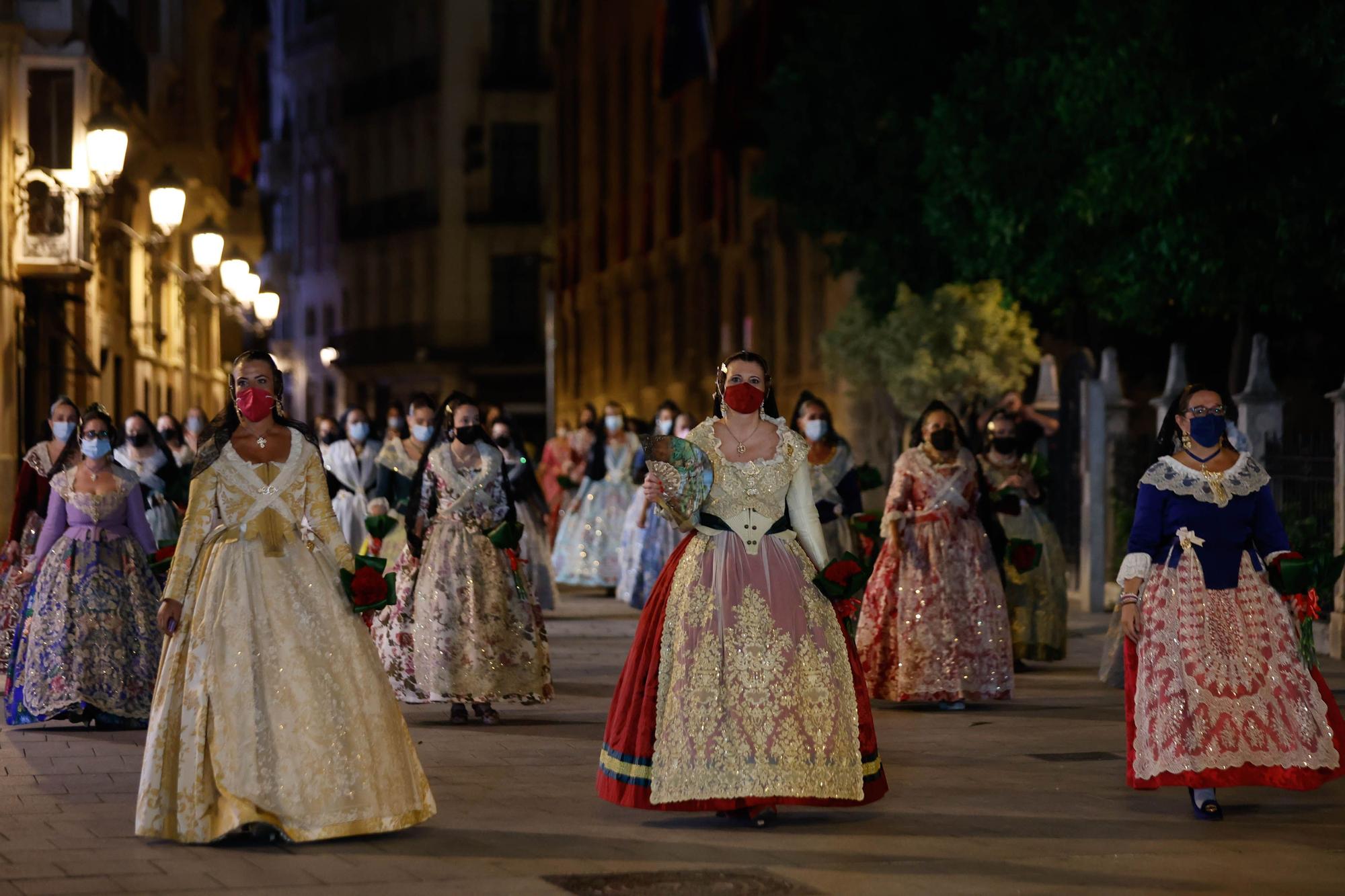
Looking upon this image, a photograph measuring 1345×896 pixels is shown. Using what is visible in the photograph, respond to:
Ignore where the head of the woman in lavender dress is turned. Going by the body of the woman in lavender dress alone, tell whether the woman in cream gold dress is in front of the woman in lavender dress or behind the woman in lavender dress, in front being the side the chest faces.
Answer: in front

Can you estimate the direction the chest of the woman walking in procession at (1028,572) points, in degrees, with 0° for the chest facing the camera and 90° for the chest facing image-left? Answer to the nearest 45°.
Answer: approximately 0°

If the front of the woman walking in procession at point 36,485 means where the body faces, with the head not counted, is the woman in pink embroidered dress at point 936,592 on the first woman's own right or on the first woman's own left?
on the first woman's own left

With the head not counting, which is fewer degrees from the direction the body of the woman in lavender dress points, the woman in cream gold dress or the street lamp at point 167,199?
the woman in cream gold dress

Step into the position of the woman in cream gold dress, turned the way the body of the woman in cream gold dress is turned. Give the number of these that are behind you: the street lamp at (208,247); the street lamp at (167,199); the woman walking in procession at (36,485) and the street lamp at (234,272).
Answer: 4

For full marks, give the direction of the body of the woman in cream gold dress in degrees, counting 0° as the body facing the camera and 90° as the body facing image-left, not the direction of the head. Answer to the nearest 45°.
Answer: approximately 0°

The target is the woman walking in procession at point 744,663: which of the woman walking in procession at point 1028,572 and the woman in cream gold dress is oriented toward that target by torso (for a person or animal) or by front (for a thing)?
the woman walking in procession at point 1028,572

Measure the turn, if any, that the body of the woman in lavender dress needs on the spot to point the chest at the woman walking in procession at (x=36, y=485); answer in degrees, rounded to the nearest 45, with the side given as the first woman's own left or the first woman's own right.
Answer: approximately 180°

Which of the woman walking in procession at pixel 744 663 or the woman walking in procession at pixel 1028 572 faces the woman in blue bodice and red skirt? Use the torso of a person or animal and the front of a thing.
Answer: the woman walking in procession at pixel 1028 572

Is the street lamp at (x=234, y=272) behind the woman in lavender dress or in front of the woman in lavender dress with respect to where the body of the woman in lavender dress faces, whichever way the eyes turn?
behind

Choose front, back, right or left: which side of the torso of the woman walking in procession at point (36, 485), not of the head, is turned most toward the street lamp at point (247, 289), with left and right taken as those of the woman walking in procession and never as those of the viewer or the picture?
back
